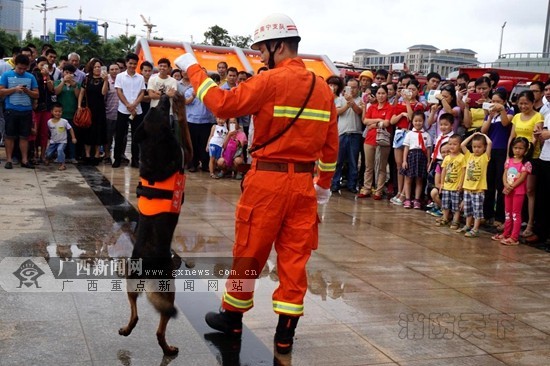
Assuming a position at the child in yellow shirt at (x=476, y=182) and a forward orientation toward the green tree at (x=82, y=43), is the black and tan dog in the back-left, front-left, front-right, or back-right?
back-left

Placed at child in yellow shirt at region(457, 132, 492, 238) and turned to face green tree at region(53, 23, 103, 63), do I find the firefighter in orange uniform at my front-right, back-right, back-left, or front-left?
back-left

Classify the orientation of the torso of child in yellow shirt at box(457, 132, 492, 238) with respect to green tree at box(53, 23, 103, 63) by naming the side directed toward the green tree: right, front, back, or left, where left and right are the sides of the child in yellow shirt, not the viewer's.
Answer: right

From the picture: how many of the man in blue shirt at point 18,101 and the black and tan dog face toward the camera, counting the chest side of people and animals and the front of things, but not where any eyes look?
1

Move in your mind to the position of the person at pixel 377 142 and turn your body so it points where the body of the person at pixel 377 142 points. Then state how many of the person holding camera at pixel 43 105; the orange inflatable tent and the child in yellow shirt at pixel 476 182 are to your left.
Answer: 1

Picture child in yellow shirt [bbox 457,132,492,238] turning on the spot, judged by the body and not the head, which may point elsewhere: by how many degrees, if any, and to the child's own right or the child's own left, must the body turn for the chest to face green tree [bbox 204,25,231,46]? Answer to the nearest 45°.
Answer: approximately 90° to the child's own right

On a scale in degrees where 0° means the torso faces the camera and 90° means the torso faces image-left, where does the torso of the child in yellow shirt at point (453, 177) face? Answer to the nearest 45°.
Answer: approximately 45°

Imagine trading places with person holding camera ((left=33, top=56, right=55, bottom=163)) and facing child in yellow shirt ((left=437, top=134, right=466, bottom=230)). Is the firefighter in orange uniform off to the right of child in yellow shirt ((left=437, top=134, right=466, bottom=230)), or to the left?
right

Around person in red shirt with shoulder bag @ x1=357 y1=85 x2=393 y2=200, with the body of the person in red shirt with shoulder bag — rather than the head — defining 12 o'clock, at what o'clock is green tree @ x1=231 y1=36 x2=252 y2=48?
The green tree is roughly at 4 o'clock from the person in red shirt with shoulder bag.

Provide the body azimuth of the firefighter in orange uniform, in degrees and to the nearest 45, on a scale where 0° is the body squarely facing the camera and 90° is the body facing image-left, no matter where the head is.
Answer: approximately 135°

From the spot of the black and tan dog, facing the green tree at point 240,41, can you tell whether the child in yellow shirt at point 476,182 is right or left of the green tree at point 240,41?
right
